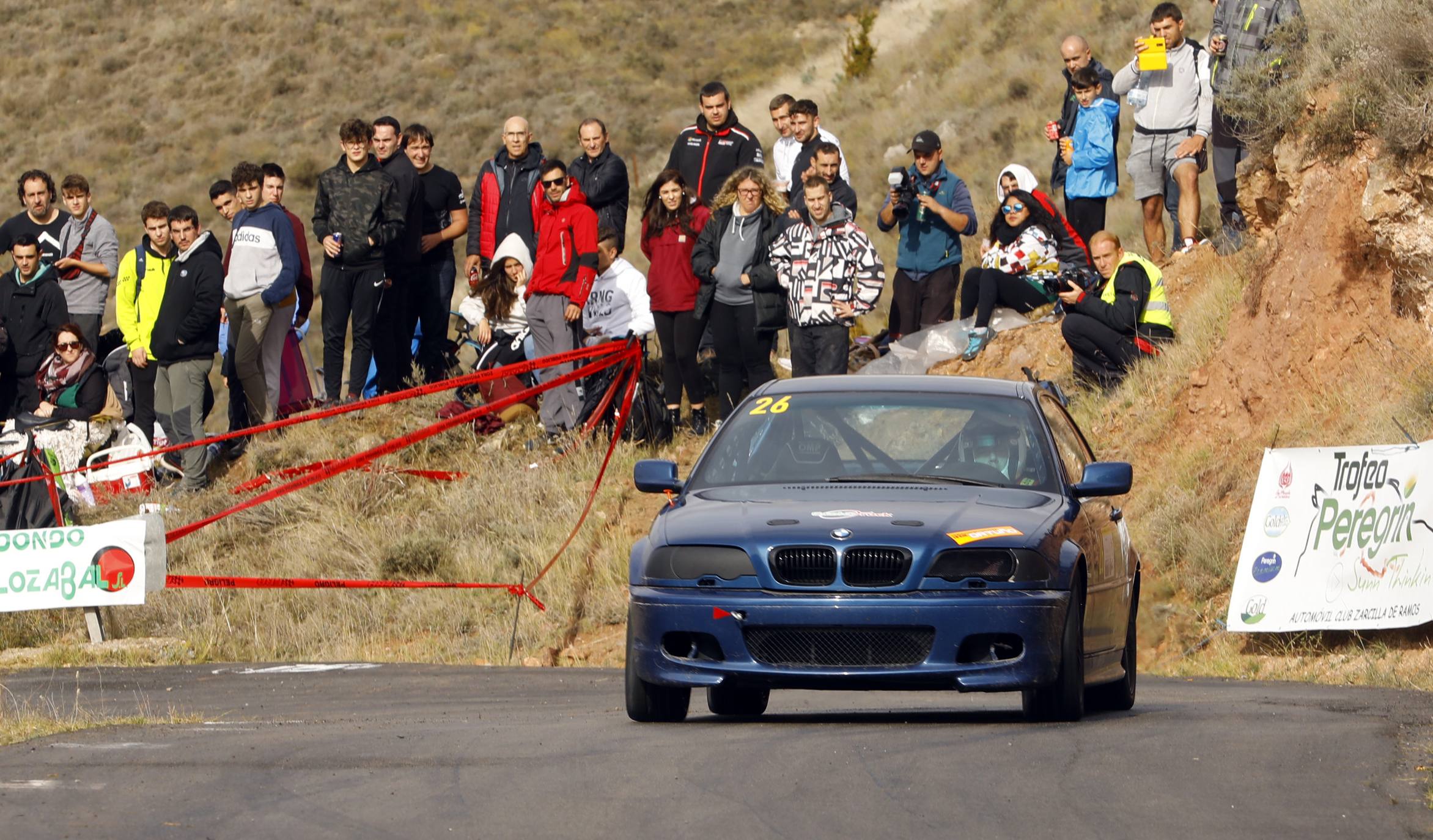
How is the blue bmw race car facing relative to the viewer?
toward the camera

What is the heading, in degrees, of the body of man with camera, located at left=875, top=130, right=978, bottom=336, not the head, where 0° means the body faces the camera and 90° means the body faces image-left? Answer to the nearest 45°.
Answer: approximately 45°

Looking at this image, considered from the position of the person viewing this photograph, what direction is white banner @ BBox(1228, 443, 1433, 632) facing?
facing the viewer

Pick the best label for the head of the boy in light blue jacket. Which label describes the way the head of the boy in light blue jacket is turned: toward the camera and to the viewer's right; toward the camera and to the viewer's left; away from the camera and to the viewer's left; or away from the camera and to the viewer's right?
toward the camera and to the viewer's left

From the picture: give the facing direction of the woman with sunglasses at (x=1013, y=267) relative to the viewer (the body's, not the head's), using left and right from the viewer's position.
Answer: facing the viewer and to the left of the viewer

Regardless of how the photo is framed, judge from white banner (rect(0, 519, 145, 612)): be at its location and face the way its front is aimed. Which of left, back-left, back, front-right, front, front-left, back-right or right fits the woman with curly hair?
left

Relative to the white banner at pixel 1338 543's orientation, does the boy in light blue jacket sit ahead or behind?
behind

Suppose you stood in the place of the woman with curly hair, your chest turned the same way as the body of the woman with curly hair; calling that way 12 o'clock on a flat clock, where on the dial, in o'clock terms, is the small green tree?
The small green tree is roughly at 6 o'clock from the woman with curly hair.

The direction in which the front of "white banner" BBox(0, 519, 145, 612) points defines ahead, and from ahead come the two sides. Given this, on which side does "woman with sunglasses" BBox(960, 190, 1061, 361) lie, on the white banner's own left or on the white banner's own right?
on the white banner's own left

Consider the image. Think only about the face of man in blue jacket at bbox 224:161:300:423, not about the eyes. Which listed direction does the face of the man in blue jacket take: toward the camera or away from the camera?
toward the camera

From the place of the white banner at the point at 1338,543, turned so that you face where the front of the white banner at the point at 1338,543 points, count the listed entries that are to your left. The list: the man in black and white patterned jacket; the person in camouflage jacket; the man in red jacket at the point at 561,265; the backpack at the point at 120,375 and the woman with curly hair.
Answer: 0

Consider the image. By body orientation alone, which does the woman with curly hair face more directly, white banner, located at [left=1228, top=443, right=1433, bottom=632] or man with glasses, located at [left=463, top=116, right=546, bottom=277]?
the white banner

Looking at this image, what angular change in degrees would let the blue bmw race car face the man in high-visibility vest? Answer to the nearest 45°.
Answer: approximately 180°

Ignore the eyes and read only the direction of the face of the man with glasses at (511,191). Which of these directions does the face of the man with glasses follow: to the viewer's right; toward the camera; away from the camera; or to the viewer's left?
toward the camera

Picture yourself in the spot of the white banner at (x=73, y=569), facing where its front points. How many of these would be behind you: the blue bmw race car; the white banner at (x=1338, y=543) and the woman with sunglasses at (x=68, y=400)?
1

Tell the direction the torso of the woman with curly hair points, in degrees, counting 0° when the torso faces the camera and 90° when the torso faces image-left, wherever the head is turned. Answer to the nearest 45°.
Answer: approximately 0°

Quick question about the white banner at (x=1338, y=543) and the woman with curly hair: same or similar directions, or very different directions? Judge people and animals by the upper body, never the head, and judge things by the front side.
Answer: same or similar directions
